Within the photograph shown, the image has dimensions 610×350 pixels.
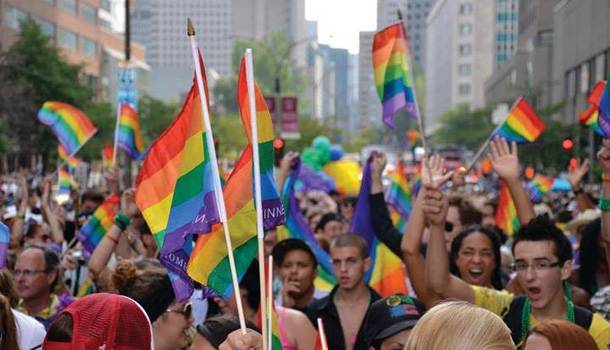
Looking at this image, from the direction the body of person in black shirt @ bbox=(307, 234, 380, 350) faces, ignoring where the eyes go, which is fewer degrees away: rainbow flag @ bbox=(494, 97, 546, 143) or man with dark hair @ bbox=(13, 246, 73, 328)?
the man with dark hair

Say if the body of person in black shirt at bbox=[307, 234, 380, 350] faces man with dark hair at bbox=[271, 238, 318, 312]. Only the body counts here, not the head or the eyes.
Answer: no

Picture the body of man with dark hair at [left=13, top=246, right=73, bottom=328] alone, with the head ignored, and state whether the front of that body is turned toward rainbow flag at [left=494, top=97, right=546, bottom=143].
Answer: no

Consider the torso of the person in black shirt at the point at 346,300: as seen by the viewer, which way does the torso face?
toward the camera

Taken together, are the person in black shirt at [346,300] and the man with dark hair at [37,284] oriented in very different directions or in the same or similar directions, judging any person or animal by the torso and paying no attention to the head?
same or similar directions

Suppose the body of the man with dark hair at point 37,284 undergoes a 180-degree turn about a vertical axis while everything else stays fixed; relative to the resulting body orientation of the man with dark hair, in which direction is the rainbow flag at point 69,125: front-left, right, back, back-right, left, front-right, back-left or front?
front-left

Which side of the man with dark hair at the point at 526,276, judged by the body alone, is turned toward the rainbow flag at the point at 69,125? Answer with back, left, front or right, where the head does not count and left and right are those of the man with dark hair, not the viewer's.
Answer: right

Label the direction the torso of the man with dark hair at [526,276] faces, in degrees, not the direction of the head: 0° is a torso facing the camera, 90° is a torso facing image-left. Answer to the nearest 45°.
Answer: approximately 45°

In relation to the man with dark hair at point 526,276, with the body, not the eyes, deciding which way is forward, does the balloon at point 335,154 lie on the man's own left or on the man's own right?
on the man's own right

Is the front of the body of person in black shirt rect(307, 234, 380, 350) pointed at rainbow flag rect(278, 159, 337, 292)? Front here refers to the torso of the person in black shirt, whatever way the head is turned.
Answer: no

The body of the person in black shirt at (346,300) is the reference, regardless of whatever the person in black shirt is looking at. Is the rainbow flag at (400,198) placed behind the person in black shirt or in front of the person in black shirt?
behind

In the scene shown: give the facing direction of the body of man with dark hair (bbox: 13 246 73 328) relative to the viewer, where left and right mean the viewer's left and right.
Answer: facing the viewer and to the left of the viewer

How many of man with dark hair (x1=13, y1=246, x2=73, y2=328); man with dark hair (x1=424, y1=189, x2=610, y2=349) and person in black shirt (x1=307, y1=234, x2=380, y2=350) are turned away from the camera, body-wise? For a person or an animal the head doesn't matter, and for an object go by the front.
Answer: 0

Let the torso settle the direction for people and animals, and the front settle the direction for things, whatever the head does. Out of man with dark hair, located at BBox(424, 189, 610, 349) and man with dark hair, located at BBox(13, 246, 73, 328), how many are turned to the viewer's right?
0

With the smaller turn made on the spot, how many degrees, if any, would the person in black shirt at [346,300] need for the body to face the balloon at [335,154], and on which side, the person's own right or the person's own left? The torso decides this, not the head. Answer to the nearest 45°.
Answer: approximately 180°

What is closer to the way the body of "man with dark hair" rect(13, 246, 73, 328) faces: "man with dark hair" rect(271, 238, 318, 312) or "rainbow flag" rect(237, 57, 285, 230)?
the rainbow flag

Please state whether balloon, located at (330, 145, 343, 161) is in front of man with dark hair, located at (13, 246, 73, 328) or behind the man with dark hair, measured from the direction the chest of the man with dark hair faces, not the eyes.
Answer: behind
